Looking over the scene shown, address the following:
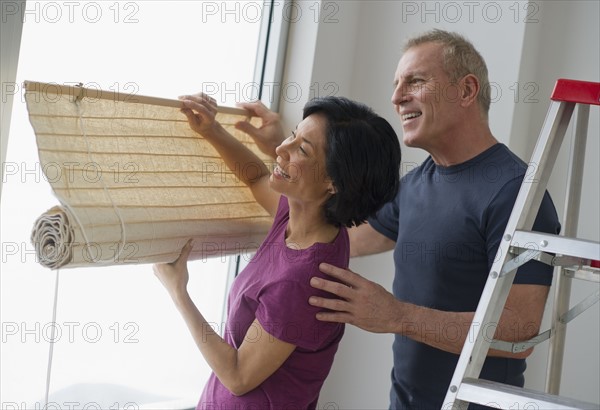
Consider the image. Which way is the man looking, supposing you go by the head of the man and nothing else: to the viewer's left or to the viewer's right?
to the viewer's left

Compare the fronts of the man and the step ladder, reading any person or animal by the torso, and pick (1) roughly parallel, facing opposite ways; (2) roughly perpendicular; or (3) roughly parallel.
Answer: roughly parallel

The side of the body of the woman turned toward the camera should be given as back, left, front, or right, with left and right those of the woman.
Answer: left

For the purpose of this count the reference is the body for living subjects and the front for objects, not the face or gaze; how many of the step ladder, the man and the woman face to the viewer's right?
0

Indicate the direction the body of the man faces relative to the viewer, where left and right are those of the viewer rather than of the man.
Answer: facing the viewer and to the left of the viewer

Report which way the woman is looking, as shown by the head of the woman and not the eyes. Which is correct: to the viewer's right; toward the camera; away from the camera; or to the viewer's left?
to the viewer's left
